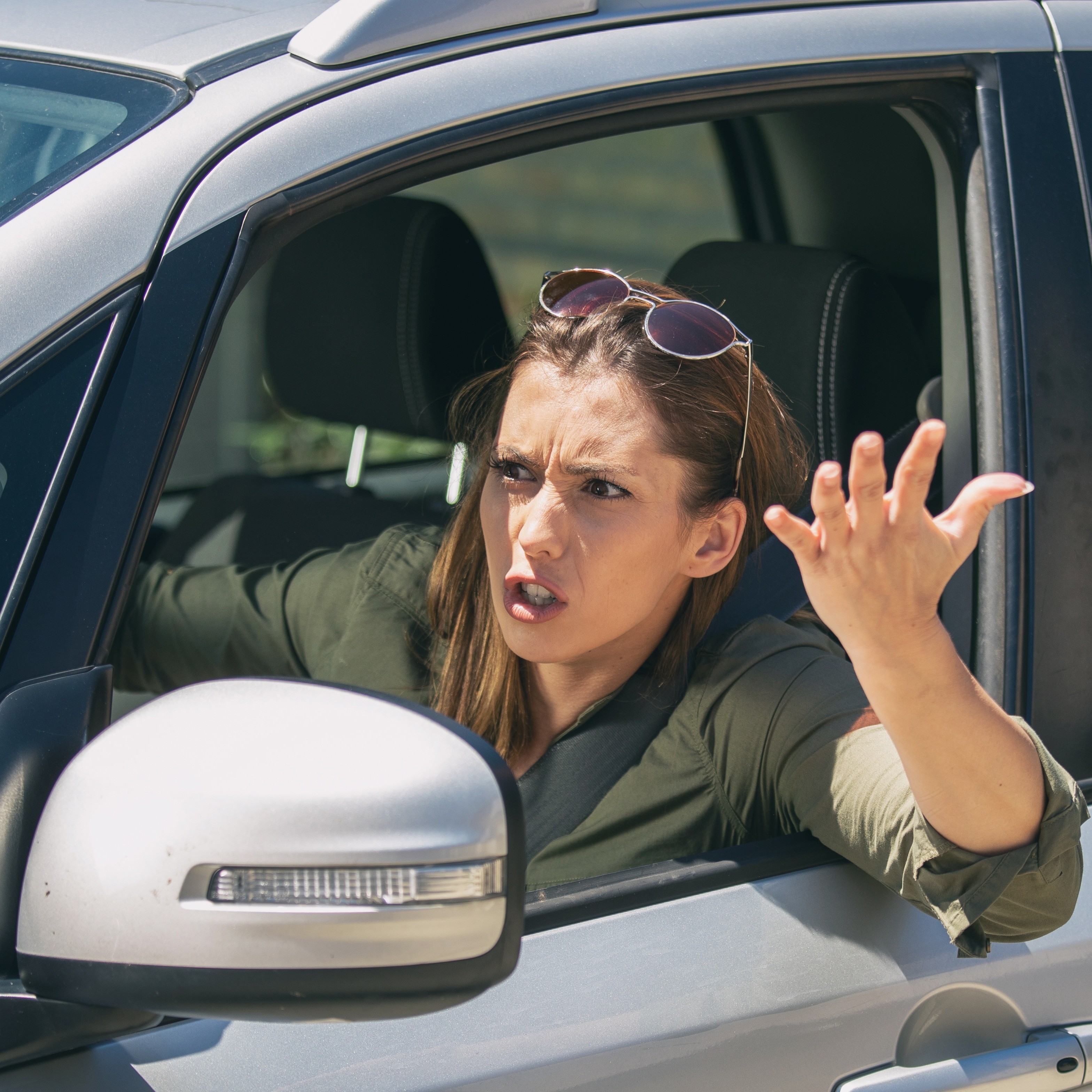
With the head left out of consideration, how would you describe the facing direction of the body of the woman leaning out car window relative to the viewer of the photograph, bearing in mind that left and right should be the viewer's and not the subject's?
facing the viewer and to the left of the viewer

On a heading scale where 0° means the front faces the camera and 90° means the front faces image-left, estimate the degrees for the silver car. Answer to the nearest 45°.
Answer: approximately 45°
